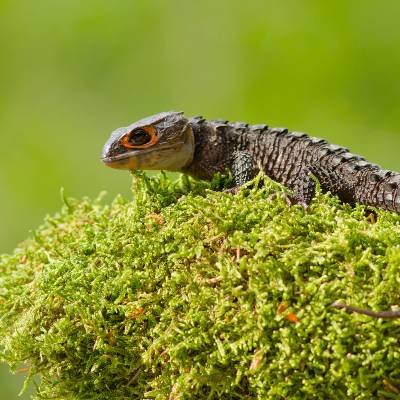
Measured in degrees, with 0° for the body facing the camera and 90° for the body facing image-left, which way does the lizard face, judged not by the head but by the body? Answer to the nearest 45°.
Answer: approximately 90°

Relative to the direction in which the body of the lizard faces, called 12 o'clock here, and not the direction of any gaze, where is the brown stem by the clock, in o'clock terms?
The brown stem is roughly at 8 o'clock from the lizard.
